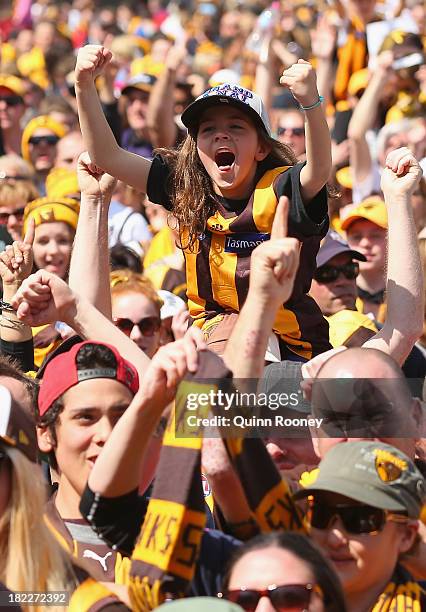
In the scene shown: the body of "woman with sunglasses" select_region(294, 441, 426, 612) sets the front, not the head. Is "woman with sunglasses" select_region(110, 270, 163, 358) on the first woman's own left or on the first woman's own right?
on the first woman's own right
